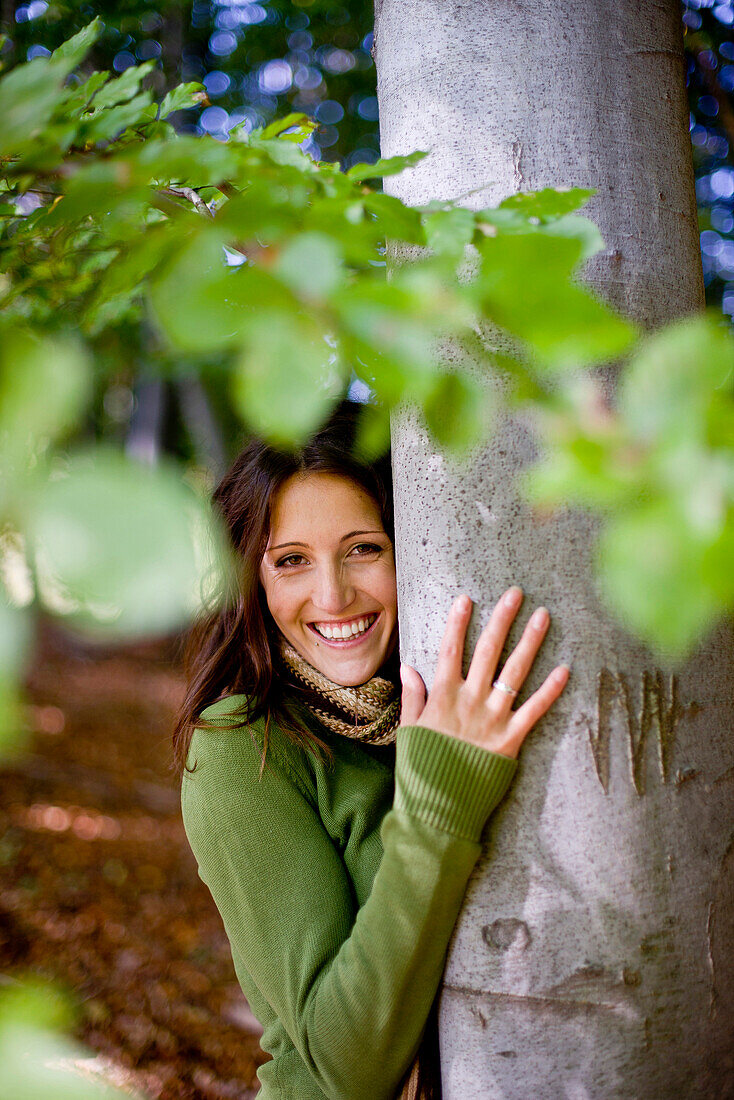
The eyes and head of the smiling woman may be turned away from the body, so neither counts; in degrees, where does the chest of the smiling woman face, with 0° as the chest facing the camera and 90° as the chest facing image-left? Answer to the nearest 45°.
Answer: approximately 315°
